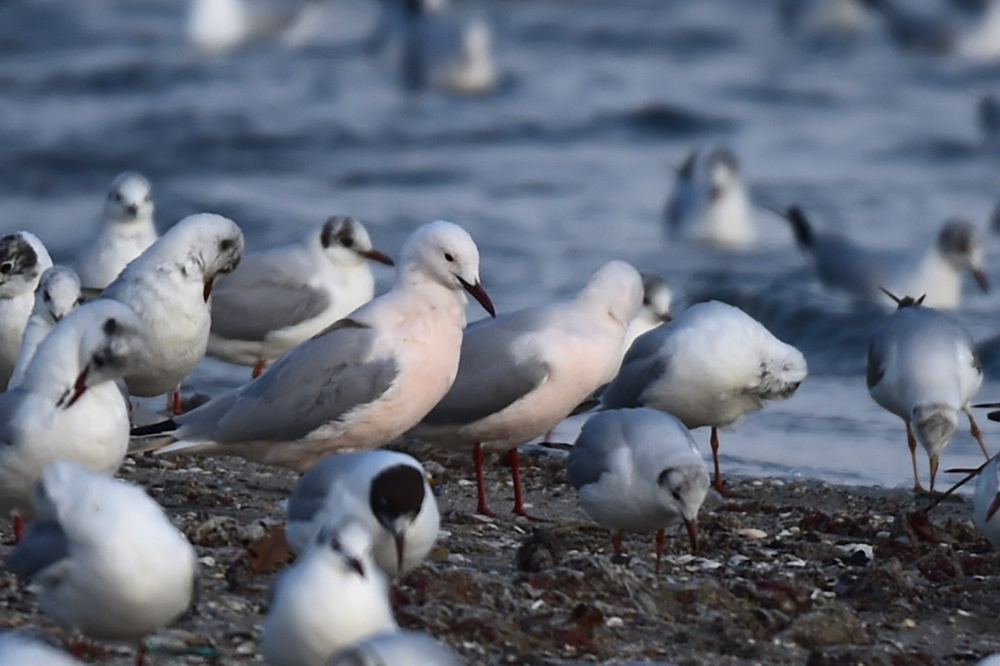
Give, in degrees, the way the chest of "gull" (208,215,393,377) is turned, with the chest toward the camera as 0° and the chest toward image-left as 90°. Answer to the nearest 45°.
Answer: approximately 270°

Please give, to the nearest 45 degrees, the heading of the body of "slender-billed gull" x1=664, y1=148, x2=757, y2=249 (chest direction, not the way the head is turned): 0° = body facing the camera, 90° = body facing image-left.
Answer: approximately 315°

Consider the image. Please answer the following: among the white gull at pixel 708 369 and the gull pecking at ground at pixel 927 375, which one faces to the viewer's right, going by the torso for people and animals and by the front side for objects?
the white gull

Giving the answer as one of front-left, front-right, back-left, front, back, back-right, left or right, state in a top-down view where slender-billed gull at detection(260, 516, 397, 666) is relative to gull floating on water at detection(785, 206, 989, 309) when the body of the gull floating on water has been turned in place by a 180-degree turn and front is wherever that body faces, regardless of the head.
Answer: left

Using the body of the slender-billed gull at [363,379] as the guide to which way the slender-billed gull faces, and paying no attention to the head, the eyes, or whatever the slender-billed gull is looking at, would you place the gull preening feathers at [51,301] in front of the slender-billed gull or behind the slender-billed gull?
behind

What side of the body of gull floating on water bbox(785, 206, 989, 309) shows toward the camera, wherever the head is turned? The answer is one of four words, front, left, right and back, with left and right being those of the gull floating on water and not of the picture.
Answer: right

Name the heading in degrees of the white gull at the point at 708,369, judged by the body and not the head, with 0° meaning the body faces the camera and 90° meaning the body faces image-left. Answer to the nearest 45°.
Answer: approximately 270°

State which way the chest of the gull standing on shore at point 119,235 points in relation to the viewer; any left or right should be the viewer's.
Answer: facing the viewer and to the right of the viewer
